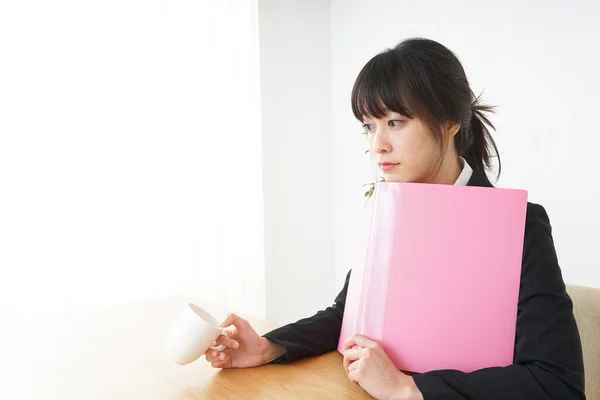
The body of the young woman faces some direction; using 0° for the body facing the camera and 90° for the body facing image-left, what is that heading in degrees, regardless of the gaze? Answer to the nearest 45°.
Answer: approximately 45°
